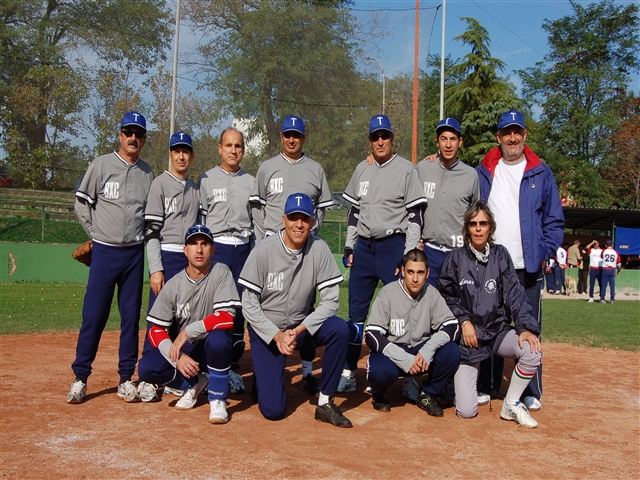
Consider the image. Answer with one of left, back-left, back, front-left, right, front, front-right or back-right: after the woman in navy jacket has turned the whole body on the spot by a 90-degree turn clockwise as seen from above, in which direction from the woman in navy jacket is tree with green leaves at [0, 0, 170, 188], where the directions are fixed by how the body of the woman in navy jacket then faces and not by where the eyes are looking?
front-right

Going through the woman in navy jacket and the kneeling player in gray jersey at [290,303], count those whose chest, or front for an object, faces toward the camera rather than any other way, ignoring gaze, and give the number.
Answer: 2

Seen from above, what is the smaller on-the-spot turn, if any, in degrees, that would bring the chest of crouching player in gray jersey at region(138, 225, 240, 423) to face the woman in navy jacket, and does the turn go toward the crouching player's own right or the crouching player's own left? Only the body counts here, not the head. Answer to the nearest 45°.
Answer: approximately 90° to the crouching player's own left

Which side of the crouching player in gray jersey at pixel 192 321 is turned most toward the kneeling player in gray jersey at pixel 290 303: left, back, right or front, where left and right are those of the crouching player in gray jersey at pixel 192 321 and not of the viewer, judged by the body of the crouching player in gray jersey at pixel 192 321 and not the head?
left

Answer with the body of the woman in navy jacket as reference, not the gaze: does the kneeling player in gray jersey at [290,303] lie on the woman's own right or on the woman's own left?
on the woman's own right

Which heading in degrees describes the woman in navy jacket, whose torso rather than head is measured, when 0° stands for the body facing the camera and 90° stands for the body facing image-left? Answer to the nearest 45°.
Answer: approximately 0°

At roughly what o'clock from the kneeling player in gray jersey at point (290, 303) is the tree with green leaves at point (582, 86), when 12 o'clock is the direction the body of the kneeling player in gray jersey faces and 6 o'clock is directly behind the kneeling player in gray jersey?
The tree with green leaves is roughly at 7 o'clock from the kneeling player in gray jersey.

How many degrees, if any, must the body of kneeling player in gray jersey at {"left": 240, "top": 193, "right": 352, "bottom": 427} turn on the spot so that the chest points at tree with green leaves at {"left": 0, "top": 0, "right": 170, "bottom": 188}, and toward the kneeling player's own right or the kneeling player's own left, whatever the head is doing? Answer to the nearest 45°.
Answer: approximately 135° to the kneeling player's own right
